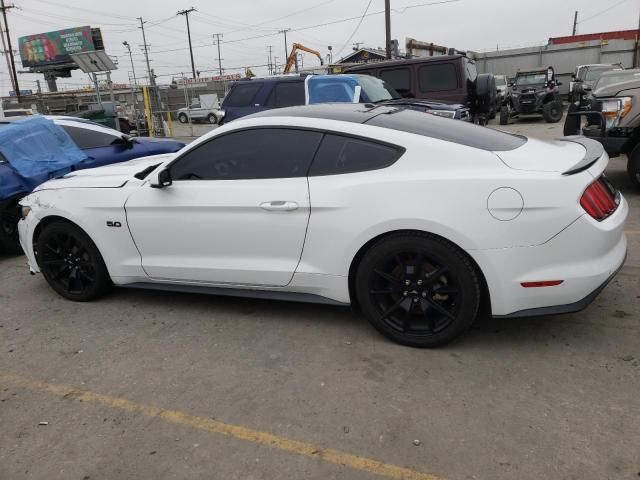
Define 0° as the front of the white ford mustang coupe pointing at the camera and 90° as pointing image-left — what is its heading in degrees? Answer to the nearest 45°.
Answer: approximately 135°

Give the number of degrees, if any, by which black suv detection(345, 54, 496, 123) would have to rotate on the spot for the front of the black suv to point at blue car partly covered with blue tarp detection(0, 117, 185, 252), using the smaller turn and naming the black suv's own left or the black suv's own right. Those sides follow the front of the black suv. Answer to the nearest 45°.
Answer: approximately 90° to the black suv's own left

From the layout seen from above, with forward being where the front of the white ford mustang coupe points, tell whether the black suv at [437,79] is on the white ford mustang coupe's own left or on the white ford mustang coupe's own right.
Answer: on the white ford mustang coupe's own right

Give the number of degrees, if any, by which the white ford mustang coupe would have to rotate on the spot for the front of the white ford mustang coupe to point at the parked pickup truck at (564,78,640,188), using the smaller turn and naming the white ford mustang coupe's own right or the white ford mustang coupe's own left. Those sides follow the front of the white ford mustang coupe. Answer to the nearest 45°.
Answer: approximately 90° to the white ford mustang coupe's own right

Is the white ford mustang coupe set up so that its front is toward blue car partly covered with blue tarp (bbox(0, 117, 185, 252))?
yes

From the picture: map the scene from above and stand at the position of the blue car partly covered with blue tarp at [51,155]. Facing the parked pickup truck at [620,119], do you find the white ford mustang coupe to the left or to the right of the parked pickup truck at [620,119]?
right

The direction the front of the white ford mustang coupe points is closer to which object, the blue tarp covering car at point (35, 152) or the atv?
the blue tarp covering car

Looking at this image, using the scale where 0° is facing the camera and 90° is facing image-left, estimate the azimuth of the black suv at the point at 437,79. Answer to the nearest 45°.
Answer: approximately 135°

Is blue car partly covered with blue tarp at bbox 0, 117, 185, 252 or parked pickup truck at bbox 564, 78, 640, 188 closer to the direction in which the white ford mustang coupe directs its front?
the blue car partly covered with blue tarp

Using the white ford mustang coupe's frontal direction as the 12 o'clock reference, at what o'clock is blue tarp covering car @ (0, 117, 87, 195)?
The blue tarp covering car is roughly at 12 o'clock from the white ford mustang coupe.

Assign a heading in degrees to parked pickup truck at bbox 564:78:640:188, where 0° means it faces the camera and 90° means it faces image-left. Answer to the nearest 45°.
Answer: approximately 45°

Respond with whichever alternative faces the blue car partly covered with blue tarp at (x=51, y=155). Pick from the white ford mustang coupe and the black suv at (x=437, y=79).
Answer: the white ford mustang coupe

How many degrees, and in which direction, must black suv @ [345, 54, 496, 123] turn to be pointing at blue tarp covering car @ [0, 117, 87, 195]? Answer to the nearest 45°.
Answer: approximately 90° to its left
